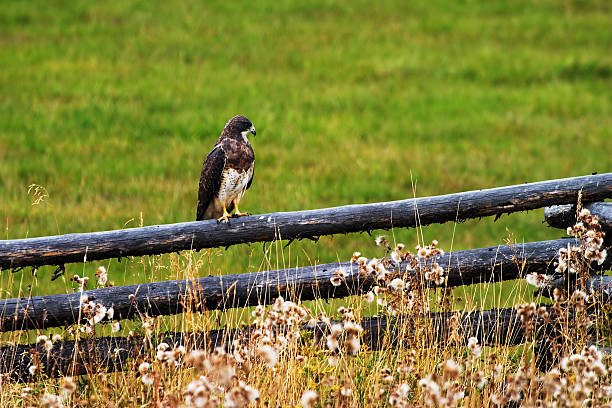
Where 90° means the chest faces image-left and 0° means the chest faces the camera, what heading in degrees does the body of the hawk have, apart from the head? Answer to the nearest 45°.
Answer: approximately 315°
